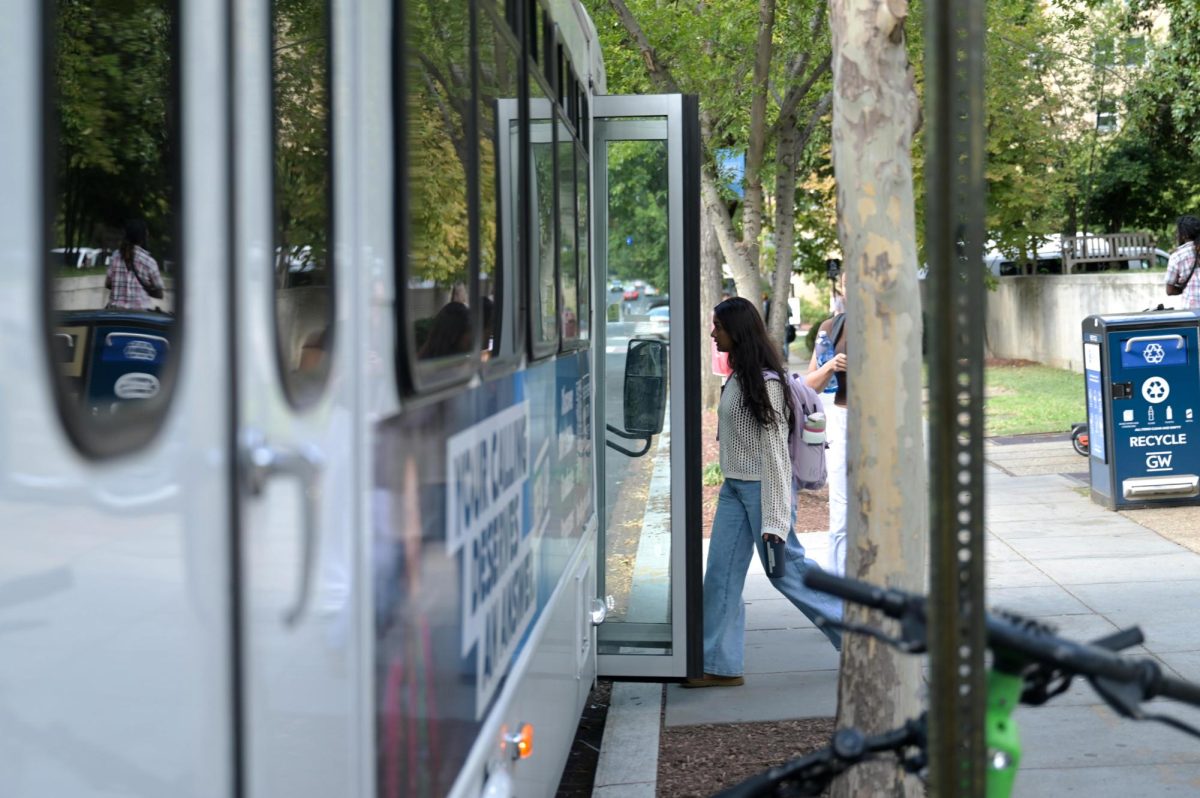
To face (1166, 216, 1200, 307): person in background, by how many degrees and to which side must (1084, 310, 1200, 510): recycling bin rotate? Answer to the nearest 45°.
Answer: approximately 180°

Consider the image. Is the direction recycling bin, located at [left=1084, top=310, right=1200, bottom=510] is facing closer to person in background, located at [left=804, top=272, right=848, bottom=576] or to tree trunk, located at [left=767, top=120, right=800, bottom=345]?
the person in background

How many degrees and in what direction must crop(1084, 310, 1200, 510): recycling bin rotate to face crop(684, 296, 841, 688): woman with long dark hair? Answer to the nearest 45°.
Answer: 0° — it already faces them

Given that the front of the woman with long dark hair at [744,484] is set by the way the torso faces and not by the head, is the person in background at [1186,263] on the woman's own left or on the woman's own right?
on the woman's own right

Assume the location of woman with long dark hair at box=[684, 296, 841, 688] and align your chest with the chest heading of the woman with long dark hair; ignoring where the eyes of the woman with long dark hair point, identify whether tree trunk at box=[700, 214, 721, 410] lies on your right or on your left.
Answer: on your right

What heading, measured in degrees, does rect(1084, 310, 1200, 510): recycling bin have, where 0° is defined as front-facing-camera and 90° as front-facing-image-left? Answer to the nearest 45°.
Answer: approximately 0°

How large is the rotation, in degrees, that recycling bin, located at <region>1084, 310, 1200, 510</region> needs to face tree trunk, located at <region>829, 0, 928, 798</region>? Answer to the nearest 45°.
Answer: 0° — it already faces it

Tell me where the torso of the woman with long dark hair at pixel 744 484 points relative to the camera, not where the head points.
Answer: to the viewer's left

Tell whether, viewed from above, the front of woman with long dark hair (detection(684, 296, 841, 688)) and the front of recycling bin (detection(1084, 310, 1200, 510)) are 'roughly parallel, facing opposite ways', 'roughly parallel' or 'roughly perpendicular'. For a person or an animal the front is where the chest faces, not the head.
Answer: roughly perpendicular

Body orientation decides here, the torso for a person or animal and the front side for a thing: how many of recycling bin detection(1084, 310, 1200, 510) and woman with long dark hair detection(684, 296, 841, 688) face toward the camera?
1
